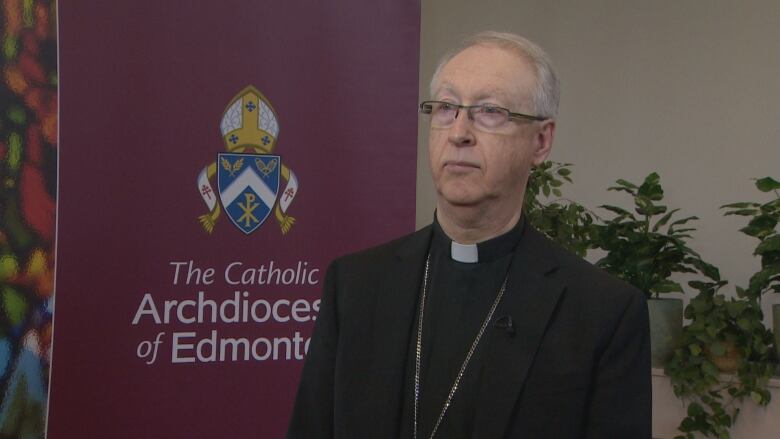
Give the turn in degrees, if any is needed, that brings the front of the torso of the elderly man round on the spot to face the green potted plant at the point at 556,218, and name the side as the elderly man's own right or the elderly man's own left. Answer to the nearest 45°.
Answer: approximately 135° to the elderly man's own right

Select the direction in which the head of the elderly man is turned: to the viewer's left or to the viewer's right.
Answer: to the viewer's left

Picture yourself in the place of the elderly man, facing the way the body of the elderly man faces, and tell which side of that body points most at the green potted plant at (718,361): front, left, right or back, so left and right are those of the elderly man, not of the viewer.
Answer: back

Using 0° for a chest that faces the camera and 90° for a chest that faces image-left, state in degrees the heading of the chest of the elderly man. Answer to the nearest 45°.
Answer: approximately 45°

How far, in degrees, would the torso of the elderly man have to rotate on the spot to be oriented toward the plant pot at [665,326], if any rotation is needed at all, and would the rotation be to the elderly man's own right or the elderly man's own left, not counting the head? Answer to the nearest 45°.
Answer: approximately 135° to the elderly man's own right

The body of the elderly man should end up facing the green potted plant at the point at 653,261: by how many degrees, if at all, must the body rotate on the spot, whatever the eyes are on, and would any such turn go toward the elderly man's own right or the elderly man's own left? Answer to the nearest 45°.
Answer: approximately 135° to the elderly man's own right

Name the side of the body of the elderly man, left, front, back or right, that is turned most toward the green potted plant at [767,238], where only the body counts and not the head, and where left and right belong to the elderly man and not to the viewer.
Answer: back
